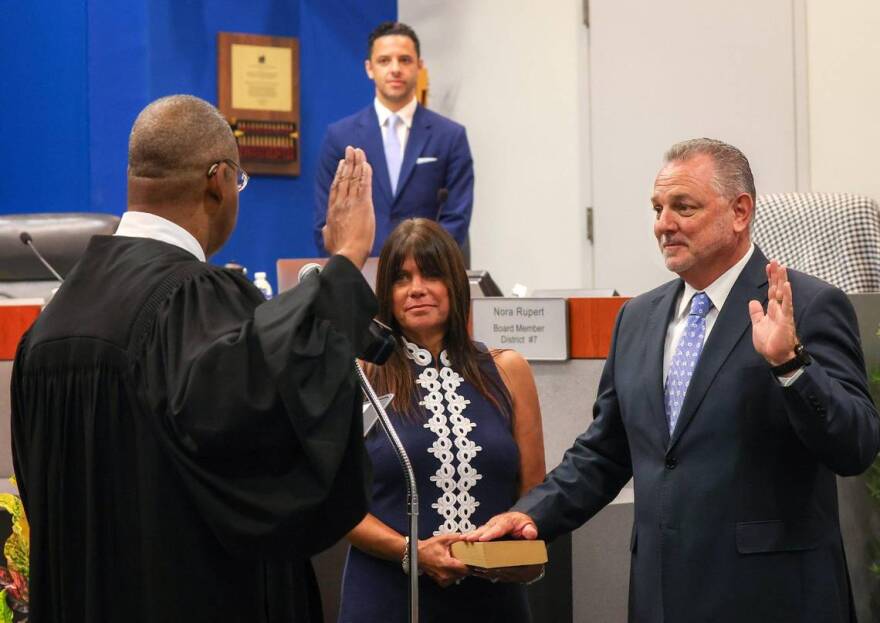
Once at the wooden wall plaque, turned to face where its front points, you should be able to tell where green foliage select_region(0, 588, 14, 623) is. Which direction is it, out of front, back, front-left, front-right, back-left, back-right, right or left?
front

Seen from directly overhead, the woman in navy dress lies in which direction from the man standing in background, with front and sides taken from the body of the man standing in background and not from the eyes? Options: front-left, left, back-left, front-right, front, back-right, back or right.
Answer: front

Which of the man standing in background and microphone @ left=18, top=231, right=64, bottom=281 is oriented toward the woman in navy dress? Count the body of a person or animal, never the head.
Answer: the man standing in background

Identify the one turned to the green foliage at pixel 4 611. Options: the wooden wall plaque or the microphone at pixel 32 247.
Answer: the wooden wall plaque

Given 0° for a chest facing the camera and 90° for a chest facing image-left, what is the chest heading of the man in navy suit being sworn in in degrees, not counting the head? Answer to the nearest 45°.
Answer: approximately 45°

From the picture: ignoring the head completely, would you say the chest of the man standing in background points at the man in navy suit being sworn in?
yes

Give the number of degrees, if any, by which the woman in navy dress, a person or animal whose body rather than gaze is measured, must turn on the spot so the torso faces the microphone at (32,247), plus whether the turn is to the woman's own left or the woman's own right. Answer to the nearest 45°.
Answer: approximately 135° to the woman's own right

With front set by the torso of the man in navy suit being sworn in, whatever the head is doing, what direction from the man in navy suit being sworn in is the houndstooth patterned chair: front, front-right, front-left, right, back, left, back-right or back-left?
back-right

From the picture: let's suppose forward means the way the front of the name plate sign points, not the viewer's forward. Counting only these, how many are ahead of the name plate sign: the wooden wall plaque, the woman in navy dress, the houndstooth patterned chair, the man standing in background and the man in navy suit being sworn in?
2

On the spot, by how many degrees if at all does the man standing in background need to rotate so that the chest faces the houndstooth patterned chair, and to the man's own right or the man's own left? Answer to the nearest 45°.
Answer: approximately 45° to the man's own left

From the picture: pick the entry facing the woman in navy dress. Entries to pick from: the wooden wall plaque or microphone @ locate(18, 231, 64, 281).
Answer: the wooden wall plaque
